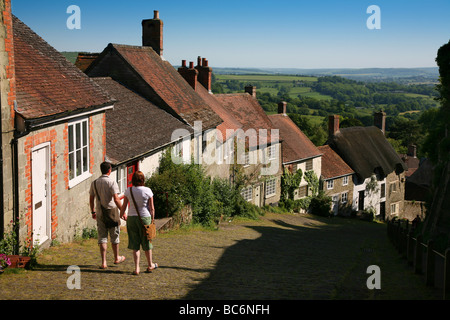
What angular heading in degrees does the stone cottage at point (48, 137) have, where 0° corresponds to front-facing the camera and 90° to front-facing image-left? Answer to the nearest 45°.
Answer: approximately 315°

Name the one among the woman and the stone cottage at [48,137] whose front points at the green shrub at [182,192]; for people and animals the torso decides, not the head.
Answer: the woman

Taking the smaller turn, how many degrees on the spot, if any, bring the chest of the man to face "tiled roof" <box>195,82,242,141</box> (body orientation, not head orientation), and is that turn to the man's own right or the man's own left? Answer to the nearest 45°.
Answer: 0° — they already face it

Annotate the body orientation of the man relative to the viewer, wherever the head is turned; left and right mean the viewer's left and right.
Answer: facing away from the viewer

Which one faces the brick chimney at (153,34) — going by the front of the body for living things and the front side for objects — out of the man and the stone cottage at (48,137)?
the man

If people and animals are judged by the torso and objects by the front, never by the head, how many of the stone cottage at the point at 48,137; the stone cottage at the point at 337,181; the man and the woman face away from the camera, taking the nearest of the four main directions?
2

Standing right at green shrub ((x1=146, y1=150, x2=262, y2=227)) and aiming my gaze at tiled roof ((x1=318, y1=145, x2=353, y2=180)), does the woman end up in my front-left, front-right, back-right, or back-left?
back-right

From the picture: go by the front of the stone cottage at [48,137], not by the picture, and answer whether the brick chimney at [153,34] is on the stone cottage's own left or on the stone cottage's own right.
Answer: on the stone cottage's own left

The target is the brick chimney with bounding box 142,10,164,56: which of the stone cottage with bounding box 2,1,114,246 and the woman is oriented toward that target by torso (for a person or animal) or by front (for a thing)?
the woman

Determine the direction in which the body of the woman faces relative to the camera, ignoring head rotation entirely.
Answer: away from the camera

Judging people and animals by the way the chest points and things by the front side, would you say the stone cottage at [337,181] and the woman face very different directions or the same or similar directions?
very different directions

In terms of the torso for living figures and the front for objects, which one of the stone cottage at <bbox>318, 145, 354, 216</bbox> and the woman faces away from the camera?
the woman

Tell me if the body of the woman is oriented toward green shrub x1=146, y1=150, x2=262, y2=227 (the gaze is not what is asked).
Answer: yes
